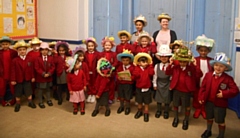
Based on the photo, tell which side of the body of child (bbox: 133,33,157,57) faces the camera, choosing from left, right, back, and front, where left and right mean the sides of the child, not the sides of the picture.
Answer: front

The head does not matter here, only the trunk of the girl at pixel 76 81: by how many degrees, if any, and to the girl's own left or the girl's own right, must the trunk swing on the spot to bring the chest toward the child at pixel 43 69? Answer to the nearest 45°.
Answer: approximately 135° to the girl's own right

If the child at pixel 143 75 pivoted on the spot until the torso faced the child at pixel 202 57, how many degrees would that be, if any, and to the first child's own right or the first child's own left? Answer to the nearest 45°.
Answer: approximately 90° to the first child's own left

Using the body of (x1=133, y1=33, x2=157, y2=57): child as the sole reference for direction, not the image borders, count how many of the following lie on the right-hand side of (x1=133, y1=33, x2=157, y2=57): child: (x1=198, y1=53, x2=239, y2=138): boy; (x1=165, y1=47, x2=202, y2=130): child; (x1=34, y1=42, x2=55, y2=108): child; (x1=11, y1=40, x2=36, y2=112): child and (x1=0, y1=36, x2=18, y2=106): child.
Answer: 3

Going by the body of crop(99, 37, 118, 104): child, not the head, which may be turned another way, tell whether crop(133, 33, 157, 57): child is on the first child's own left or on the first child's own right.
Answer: on the first child's own left

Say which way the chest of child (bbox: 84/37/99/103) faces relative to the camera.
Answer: toward the camera

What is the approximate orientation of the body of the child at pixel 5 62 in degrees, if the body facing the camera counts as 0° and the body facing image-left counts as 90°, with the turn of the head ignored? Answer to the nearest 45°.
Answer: approximately 0°

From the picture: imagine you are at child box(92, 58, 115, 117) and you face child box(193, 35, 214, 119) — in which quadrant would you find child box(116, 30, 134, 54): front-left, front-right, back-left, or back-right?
front-left

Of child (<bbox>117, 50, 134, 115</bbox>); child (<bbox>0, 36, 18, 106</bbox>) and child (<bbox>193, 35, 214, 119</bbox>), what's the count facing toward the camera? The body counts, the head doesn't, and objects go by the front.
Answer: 3

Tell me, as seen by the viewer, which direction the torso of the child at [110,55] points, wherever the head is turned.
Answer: toward the camera

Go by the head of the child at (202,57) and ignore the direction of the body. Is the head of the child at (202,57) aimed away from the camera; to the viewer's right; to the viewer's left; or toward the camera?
toward the camera

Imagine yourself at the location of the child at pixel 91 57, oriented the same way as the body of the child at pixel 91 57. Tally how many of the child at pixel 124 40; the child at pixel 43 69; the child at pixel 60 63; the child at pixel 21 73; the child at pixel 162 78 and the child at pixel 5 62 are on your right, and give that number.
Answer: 4
